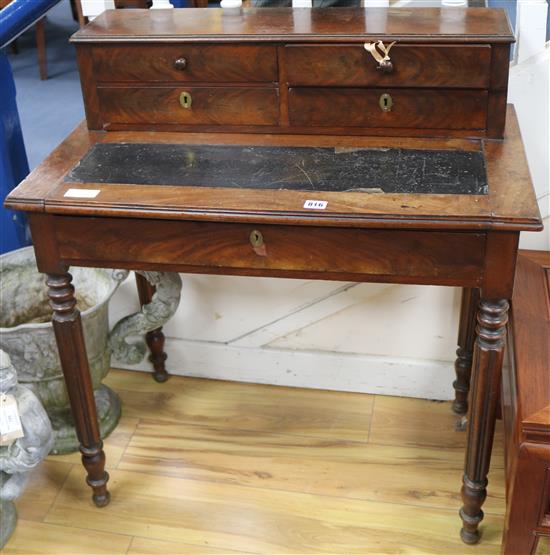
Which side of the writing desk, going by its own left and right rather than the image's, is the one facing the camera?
front

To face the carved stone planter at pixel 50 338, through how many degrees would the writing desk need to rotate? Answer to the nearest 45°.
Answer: approximately 135° to its right

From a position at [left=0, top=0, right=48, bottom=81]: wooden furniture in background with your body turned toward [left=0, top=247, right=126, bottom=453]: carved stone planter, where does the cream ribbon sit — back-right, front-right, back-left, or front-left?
front-left

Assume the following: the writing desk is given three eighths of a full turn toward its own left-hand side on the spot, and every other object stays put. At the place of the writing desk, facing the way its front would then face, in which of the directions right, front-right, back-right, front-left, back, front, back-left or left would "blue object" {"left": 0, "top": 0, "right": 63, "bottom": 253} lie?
left

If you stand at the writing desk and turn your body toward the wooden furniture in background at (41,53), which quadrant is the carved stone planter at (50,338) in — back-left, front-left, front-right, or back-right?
front-left

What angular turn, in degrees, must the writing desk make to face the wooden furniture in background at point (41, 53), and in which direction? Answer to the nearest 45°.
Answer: approximately 135° to its right
